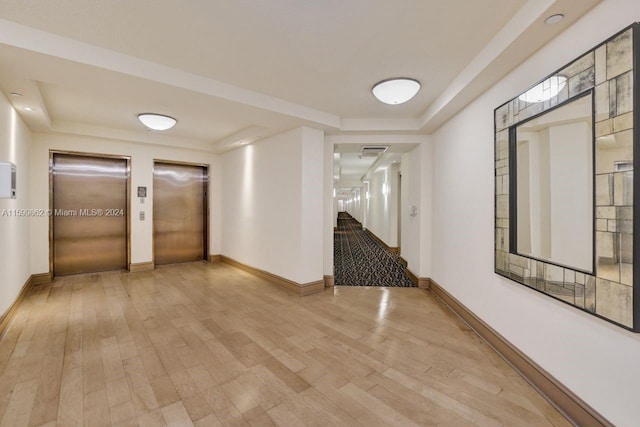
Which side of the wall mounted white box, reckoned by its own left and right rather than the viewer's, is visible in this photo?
right

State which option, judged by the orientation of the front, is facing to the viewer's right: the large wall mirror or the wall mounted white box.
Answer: the wall mounted white box

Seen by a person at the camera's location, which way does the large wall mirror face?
facing the viewer and to the left of the viewer

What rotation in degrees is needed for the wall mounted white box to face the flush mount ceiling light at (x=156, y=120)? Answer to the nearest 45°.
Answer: approximately 45° to its left

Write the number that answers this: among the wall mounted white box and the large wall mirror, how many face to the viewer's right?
1

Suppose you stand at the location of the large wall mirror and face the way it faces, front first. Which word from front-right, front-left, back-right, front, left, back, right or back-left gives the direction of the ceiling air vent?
right

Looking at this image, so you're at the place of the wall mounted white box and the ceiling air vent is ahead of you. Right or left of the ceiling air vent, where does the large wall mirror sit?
right

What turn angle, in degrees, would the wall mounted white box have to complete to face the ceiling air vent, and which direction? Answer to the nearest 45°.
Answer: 0° — it already faces it

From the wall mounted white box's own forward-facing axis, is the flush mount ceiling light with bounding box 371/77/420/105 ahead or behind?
ahead

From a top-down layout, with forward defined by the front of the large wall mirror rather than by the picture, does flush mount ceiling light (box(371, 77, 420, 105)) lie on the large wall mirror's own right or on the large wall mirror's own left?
on the large wall mirror's own right

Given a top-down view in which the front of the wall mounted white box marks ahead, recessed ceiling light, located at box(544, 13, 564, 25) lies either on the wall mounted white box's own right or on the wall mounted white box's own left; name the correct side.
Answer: on the wall mounted white box's own right

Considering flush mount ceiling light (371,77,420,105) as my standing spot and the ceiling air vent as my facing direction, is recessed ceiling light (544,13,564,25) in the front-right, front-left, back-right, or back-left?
back-right

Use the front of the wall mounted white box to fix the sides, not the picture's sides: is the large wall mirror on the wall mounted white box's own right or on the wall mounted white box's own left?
on the wall mounted white box's own right

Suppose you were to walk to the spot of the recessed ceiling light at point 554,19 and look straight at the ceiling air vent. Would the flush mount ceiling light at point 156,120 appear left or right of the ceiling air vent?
left

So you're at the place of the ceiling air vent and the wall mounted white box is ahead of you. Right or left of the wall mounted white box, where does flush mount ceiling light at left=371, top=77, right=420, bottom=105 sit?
left
